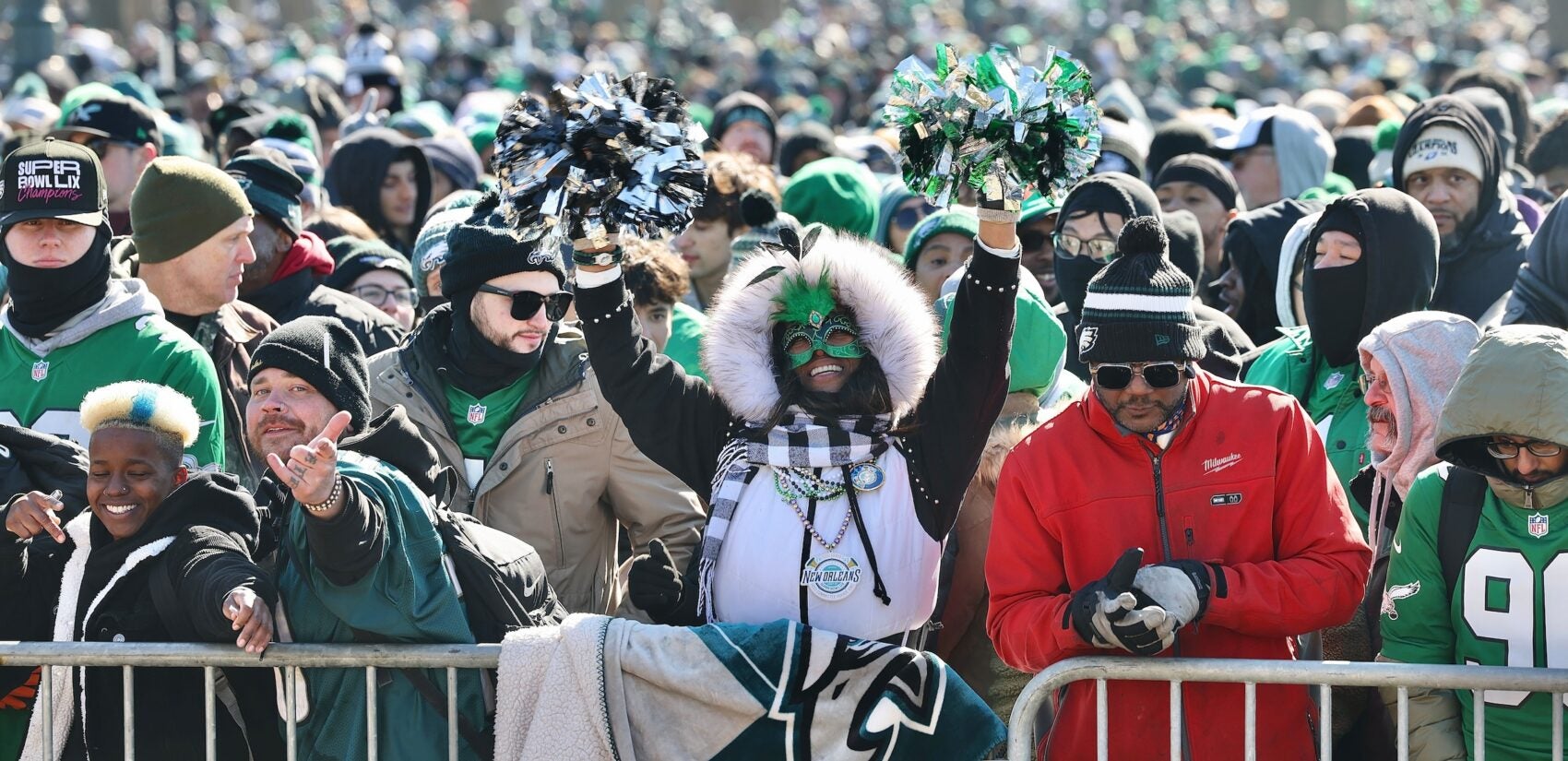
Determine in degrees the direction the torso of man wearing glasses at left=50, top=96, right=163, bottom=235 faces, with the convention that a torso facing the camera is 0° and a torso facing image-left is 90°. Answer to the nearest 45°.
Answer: approximately 45°

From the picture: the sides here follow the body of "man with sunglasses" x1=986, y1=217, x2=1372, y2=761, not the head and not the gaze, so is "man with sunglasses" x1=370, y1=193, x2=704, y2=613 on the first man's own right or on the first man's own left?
on the first man's own right

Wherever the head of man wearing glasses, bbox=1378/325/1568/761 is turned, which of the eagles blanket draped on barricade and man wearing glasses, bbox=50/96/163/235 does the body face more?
the eagles blanket draped on barricade

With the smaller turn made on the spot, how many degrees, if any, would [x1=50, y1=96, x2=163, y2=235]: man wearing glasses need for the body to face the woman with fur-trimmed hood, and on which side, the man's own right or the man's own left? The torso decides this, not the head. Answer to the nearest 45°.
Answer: approximately 45° to the man's own left

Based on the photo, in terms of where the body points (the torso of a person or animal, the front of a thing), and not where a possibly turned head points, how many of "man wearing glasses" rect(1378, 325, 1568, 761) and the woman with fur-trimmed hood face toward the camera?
2

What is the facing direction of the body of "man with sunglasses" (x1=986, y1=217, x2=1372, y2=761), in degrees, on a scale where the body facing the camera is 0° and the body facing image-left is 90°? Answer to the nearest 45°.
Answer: approximately 0°

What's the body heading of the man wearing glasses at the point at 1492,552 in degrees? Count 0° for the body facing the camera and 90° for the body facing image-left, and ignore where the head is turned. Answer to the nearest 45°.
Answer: approximately 0°

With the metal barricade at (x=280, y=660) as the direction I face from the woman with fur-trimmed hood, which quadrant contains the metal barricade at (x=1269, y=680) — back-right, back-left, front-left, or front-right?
back-left

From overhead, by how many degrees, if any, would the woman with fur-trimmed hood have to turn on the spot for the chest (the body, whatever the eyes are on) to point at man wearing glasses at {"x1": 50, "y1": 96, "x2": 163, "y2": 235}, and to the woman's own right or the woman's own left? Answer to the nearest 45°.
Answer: approximately 135° to the woman's own right

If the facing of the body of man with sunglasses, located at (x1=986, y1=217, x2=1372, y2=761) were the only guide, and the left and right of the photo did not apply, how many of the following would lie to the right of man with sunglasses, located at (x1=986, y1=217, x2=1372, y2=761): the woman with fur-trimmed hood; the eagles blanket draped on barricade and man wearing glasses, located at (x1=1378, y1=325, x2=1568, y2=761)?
2
